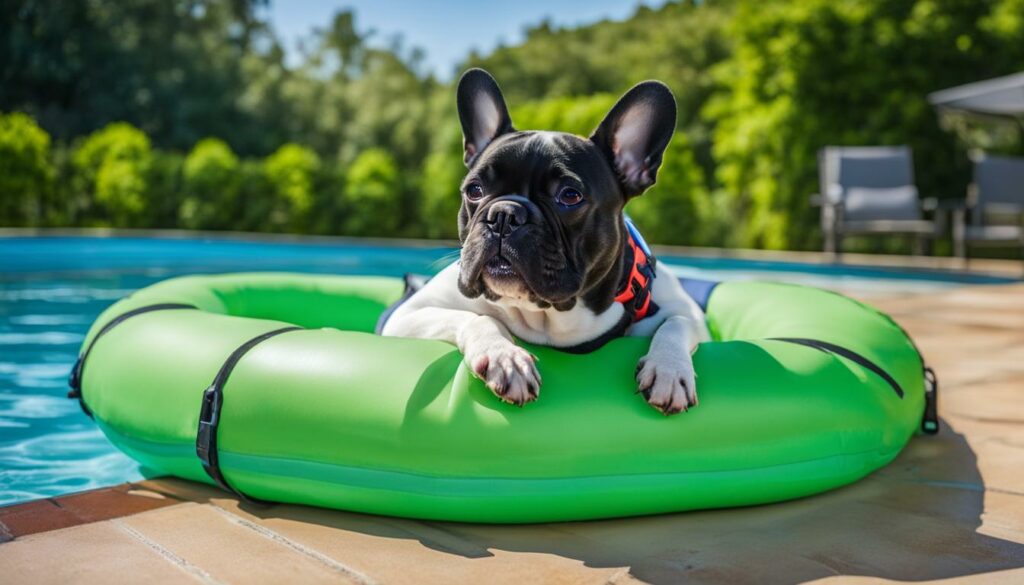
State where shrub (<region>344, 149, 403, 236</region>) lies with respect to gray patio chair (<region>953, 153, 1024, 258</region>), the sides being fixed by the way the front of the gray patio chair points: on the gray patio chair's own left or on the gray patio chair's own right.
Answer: on the gray patio chair's own right

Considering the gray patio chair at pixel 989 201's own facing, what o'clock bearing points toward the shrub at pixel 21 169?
The shrub is roughly at 3 o'clock from the gray patio chair.

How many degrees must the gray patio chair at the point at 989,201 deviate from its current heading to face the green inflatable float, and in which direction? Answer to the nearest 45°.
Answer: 0° — it already faces it

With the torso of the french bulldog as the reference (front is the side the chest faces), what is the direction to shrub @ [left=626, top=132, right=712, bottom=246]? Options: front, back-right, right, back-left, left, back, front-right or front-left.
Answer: back

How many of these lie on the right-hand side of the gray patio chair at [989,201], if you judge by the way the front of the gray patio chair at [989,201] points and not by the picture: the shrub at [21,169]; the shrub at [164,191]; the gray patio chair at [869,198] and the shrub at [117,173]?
4

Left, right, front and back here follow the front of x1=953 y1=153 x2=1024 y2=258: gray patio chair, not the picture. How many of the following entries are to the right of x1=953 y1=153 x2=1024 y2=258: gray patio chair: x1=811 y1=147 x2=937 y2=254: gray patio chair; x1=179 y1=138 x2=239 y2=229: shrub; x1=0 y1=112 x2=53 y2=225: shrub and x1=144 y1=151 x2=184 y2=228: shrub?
4

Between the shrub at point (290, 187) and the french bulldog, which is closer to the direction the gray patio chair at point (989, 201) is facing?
the french bulldog

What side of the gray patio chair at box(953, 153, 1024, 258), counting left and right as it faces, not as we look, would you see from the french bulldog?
front

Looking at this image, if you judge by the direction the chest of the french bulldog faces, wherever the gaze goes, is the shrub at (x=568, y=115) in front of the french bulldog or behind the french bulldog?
behind

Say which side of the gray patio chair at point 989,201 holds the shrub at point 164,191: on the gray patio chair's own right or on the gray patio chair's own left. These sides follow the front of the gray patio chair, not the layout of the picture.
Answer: on the gray patio chair's own right

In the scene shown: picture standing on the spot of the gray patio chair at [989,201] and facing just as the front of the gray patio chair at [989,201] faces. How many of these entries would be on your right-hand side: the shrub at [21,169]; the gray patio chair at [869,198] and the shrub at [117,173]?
3

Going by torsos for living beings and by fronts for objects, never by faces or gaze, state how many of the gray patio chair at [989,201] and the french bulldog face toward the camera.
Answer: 2

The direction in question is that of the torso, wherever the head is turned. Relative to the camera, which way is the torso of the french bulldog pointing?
toward the camera

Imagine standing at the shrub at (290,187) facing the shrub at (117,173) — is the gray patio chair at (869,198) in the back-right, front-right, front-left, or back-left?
back-left

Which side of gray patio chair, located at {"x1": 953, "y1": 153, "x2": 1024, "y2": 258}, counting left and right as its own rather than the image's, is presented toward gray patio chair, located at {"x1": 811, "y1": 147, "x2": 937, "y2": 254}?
right
